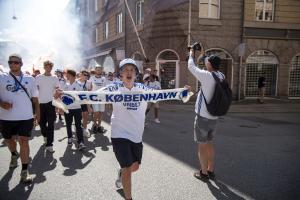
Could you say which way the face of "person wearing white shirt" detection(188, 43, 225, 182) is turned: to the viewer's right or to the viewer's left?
to the viewer's left

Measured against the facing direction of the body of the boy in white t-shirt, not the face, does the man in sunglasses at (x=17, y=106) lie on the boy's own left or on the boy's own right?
on the boy's own right

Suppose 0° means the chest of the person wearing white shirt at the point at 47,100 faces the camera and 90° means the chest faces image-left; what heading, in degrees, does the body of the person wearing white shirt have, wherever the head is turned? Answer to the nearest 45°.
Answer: approximately 0°

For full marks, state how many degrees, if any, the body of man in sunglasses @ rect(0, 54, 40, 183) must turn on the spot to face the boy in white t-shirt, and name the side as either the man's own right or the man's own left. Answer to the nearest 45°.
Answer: approximately 45° to the man's own left

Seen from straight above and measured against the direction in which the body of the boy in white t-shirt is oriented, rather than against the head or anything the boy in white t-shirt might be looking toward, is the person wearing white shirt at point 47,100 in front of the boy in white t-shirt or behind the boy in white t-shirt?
behind

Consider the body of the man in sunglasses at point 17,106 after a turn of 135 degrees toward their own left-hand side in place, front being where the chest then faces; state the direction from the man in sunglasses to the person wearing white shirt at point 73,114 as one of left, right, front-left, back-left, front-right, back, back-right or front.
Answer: front

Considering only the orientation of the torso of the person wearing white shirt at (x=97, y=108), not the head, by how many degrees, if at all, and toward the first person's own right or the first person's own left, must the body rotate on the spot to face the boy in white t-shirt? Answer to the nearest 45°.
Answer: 0° — they already face them

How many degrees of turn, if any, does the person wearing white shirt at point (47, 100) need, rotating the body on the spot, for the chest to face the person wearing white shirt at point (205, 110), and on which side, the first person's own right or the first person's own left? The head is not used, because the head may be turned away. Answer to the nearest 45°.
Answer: approximately 45° to the first person's own left
